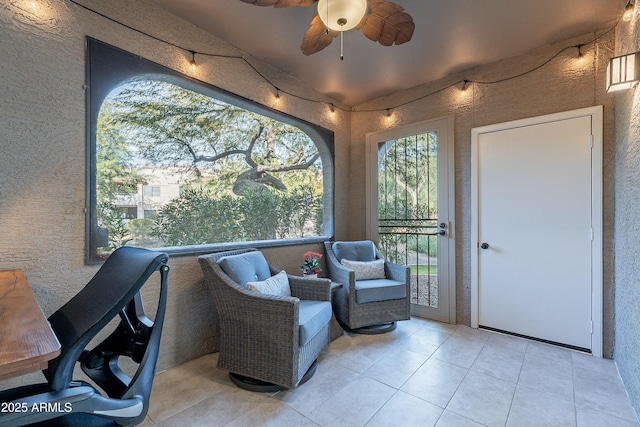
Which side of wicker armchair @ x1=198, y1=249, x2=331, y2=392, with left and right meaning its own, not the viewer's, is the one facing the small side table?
left

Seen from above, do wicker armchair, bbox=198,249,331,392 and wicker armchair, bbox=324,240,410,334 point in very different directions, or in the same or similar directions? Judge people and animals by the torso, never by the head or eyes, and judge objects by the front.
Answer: same or similar directions

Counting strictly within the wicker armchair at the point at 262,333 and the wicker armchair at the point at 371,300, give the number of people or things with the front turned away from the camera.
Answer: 0

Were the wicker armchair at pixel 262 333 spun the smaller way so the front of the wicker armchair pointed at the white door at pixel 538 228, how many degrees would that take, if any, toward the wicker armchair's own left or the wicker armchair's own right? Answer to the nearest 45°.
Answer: approximately 45° to the wicker armchair's own left

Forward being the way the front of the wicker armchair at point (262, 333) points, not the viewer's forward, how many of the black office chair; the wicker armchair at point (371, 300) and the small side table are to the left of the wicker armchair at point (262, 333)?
2

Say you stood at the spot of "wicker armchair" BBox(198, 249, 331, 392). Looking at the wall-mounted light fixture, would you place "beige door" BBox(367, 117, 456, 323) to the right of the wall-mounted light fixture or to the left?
left

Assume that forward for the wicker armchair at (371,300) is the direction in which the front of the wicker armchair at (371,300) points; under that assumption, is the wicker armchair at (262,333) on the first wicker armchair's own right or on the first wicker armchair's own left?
on the first wicker armchair's own right

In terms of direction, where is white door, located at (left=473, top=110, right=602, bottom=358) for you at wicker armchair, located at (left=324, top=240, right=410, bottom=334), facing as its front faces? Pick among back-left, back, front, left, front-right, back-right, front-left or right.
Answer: front-left

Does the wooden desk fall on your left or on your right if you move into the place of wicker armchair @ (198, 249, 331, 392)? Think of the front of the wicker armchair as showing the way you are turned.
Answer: on your right

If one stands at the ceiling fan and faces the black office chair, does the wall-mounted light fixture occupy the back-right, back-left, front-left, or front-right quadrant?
back-left

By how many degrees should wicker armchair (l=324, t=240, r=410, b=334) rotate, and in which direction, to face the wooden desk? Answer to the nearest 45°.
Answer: approximately 90° to its right
